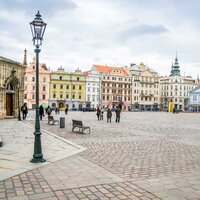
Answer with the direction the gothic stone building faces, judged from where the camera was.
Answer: facing the viewer and to the right of the viewer
